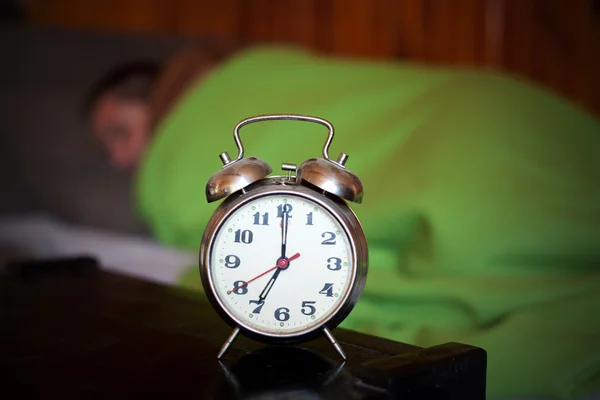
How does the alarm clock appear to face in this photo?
toward the camera

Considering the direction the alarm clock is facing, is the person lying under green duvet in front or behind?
behind

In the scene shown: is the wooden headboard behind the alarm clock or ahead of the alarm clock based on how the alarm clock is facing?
behind
